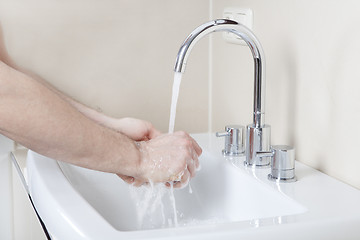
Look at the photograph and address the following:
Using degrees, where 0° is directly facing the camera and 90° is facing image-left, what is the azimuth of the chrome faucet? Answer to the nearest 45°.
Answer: approximately 90°

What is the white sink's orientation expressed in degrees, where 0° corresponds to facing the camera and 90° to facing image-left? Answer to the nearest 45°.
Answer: approximately 90°
